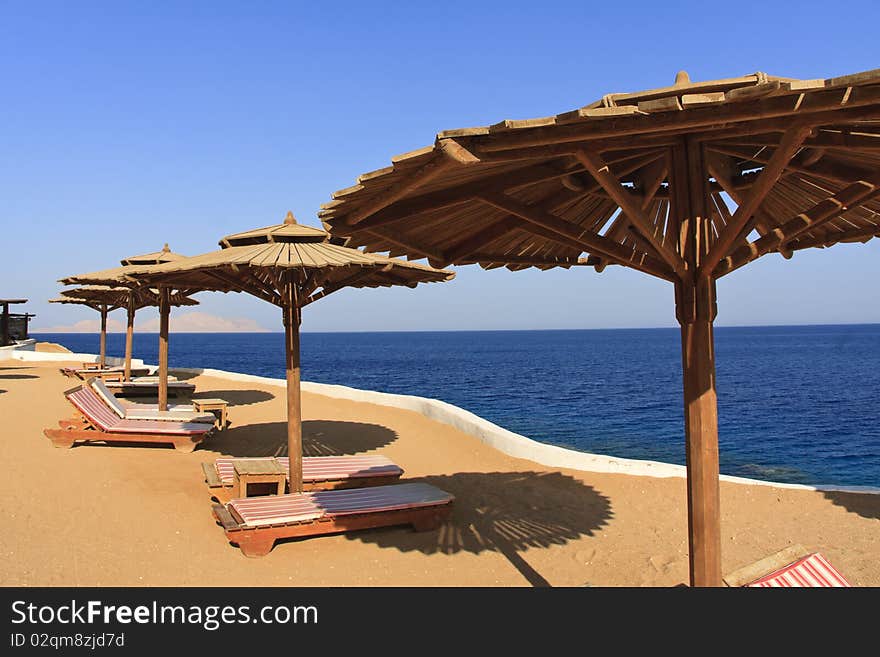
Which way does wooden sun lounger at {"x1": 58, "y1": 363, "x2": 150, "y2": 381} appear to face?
to the viewer's right

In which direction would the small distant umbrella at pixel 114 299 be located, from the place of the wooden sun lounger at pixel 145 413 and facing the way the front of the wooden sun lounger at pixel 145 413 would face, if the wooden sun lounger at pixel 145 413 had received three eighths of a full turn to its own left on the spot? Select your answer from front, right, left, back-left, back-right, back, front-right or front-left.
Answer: front-right

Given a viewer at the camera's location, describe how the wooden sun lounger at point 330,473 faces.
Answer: facing to the right of the viewer

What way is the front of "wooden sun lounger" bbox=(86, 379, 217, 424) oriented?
to the viewer's right

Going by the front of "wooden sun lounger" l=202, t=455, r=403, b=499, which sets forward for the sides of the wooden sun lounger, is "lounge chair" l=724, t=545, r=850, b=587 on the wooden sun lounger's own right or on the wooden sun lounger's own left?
on the wooden sun lounger's own right

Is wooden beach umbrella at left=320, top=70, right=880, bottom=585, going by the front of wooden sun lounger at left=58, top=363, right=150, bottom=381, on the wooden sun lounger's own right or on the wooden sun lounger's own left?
on the wooden sun lounger's own right

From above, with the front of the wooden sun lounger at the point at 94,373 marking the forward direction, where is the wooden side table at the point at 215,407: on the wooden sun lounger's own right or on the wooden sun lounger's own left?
on the wooden sun lounger's own right

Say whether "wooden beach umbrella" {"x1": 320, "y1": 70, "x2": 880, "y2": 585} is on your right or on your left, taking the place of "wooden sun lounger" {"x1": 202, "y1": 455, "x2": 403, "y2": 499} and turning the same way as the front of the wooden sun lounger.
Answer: on your right

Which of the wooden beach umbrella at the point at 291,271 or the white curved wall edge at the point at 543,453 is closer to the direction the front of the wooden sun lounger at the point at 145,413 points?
the white curved wall edge
